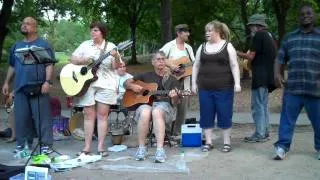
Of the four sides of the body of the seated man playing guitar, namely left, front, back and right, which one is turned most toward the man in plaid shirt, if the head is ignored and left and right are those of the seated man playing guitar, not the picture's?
left

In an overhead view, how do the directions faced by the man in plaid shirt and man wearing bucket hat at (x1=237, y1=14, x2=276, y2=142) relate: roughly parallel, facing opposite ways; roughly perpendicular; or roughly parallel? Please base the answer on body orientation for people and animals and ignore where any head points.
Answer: roughly perpendicular

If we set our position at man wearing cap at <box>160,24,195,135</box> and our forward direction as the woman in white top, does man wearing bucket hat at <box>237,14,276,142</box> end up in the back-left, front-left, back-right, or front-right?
back-left

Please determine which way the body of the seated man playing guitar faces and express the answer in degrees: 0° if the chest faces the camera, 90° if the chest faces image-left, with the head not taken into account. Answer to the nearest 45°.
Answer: approximately 0°

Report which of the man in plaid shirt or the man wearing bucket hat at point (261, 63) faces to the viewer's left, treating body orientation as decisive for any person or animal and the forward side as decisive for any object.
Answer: the man wearing bucket hat

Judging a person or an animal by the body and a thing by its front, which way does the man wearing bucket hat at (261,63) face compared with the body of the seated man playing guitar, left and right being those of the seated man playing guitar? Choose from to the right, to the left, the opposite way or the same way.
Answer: to the right

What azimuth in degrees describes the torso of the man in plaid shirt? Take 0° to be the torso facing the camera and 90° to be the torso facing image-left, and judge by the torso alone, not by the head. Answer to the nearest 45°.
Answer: approximately 0°

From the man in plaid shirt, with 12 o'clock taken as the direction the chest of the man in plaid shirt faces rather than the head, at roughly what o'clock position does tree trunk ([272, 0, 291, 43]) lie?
The tree trunk is roughly at 6 o'clock from the man in plaid shirt.

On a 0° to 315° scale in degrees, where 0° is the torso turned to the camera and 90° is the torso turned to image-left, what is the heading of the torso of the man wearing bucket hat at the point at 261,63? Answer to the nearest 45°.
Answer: approximately 90°
